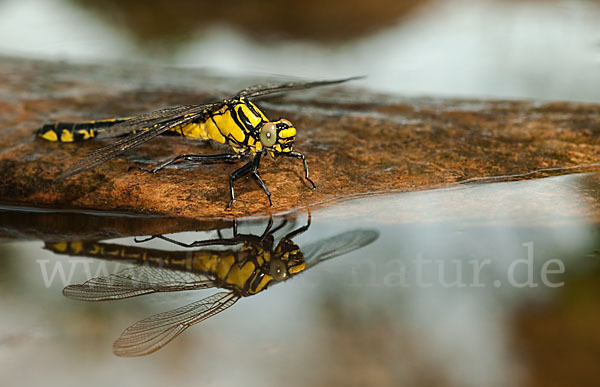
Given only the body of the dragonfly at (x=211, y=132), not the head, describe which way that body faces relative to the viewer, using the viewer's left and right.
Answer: facing the viewer and to the right of the viewer
